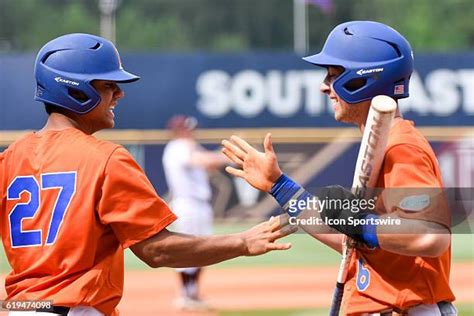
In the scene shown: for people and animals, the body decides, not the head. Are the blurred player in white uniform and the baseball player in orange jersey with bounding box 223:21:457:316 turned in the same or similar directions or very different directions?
very different directions

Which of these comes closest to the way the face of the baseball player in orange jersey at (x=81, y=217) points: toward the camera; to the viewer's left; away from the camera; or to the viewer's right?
to the viewer's right

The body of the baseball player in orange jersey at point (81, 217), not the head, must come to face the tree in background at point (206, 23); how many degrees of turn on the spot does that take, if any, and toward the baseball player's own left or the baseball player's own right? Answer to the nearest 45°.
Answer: approximately 45° to the baseball player's own left

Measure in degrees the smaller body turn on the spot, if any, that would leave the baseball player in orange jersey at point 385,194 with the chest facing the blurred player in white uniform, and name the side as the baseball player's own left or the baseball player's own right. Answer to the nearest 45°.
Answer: approximately 90° to the baseball player's own right

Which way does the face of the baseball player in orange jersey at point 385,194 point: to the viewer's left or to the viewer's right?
to the viewer's left

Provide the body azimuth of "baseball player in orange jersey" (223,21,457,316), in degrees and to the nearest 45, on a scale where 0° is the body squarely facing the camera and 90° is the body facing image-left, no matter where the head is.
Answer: approximately 90°

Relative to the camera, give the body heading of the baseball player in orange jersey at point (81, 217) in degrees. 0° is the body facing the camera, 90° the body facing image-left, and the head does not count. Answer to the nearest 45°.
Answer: approximately 225°

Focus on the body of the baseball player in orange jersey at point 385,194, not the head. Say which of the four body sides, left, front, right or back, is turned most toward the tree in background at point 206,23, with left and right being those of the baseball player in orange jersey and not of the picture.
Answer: right

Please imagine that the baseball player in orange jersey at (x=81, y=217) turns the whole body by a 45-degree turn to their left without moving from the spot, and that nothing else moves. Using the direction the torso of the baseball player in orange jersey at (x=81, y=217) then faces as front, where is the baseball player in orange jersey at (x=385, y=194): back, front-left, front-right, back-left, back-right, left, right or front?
right

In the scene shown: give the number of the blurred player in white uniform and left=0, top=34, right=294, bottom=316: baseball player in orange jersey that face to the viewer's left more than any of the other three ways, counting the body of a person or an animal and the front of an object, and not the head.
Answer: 0
